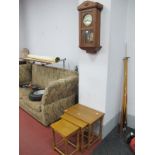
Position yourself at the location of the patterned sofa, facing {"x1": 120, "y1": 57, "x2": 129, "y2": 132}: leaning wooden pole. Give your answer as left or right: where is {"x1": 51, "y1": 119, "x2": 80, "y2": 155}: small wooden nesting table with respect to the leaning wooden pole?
right

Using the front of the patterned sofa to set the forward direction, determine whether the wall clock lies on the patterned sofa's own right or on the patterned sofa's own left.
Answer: on the patterned sofa's own left

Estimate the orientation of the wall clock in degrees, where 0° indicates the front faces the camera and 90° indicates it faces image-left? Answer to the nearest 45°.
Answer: approximately 45°
